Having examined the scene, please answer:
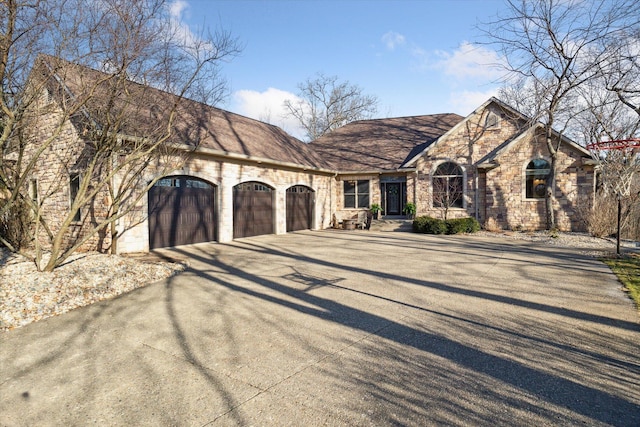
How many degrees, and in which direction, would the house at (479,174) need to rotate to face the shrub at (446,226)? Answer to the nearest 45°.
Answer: approximately 45° to its right

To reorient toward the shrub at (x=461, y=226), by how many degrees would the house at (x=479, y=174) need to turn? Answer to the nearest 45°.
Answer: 0° — it already faces it

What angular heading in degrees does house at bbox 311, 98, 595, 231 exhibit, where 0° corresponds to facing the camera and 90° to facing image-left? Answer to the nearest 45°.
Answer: approximately 0°
